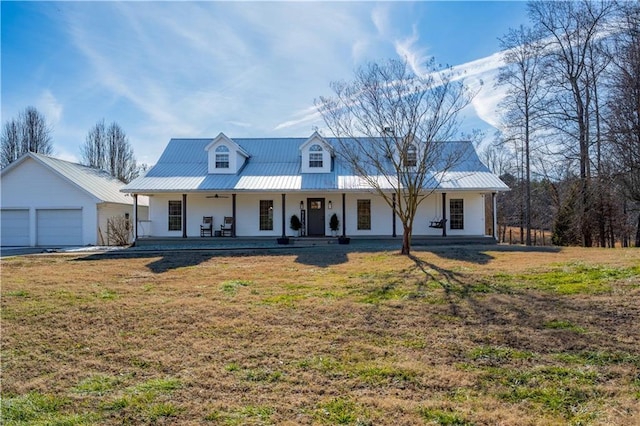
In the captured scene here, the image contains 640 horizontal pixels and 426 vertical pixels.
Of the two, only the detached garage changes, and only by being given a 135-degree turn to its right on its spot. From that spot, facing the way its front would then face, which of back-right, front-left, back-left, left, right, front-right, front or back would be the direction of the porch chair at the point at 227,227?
back

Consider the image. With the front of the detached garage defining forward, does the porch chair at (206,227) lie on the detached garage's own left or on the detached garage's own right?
on the detached garage's own left

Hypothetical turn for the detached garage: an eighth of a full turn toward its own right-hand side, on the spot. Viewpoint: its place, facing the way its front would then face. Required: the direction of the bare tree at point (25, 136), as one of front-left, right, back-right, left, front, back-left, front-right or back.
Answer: back-right

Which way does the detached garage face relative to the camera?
toward the camera

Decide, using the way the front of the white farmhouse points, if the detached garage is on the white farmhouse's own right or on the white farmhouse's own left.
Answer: on the white farmhouse's own right

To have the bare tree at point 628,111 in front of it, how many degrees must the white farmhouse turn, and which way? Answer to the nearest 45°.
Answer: approximately 45° to its left

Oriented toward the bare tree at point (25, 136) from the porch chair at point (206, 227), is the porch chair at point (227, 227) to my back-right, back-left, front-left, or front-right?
back-right

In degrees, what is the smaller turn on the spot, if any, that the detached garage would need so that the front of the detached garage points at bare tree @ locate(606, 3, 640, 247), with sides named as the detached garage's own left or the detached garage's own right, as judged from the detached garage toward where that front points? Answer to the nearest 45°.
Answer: approximately 45° to the detached garage's own left

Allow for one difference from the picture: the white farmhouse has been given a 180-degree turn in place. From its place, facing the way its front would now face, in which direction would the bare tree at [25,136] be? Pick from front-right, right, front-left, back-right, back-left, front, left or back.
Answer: front-left

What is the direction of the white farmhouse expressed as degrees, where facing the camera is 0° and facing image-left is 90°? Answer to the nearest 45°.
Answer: approximately 0°

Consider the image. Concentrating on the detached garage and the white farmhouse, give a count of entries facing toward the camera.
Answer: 2
